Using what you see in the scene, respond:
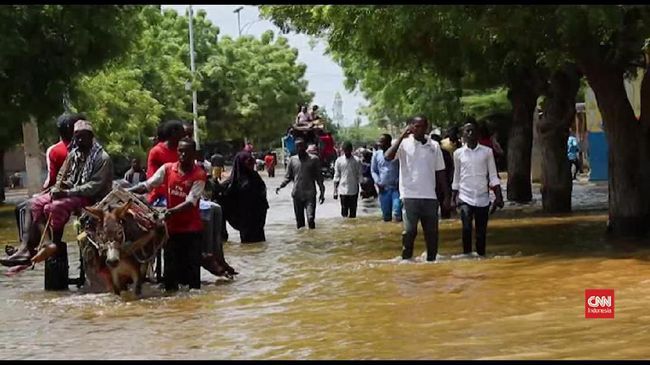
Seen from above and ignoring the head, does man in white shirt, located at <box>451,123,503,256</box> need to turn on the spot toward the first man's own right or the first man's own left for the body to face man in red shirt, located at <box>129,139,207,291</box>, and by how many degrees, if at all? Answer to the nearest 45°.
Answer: approximately 45° to the first man's own right

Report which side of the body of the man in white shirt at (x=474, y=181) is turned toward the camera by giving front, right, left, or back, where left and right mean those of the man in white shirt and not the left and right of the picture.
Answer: front

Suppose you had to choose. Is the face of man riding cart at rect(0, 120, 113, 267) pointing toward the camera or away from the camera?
toward the camera

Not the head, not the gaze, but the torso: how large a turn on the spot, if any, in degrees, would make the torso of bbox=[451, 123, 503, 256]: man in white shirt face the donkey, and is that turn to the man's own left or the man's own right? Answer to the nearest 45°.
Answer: approximately 45° to the man's own right

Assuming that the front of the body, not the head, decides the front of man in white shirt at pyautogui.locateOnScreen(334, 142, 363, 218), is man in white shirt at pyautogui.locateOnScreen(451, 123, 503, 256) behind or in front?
in front

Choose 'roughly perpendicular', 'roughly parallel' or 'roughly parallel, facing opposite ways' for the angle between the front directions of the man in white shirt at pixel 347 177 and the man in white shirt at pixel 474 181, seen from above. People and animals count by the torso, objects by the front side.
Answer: roughly parallel

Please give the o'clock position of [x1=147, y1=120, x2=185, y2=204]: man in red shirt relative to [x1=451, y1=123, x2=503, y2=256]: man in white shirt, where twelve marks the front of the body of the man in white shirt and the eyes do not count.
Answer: The man in red shirt is roughly at 2 o'clock from the man in white shirt.

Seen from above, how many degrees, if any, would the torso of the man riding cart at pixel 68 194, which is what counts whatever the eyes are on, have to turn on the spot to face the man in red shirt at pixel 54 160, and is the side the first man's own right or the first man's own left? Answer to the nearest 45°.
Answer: approximately 135° to the first man's own right

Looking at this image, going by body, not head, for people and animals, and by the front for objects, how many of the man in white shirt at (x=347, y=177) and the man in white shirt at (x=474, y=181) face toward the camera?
2

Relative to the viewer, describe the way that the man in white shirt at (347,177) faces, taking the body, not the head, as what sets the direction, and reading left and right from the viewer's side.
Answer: facing the viewer

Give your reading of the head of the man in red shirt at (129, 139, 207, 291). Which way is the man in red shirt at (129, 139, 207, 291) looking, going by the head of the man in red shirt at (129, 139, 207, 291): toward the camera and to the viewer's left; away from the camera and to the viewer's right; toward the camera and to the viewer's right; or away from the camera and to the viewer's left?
toward the camera and to the viewer's left
